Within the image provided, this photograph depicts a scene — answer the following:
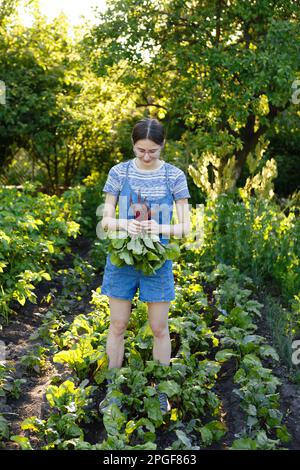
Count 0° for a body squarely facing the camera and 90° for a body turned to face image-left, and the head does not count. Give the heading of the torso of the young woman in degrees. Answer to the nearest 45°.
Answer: approximately 0°

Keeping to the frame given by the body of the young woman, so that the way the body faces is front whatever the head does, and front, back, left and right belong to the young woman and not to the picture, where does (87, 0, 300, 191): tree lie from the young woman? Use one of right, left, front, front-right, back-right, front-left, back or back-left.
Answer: back
